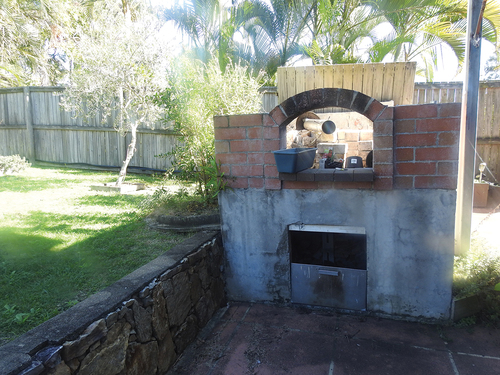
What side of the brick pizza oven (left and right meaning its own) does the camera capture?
front

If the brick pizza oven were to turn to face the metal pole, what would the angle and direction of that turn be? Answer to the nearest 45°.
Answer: approximately 135° to its left

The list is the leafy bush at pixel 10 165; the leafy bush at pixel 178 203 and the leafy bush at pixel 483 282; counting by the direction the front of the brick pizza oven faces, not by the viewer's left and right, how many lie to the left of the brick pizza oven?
1

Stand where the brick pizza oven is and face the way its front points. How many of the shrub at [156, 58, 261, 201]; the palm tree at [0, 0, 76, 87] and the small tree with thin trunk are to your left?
0

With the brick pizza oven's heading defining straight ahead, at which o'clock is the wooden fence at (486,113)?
The wooden fence is roughly at 7 o'clock from the brick pizza oven.

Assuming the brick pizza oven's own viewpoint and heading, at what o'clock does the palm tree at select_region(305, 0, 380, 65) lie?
The palm tree is roughly at 6 o'clock from the brick pizza oven.

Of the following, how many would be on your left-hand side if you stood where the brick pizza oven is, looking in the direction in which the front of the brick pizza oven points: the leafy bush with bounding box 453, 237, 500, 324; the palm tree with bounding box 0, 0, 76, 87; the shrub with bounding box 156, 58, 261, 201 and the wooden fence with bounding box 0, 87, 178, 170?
1

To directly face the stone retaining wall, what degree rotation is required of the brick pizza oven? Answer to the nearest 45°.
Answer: approximately 45° to its right

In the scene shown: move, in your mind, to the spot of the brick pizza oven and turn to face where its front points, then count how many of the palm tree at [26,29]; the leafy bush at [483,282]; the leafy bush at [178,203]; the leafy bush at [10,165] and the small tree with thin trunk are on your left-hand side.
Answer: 1

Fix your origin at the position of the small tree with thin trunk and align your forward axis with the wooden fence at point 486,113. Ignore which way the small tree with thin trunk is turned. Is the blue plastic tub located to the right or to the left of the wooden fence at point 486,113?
right

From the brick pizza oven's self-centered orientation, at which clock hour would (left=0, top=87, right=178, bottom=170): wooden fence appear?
The wooden fence is roughly at 4 o'clock from the brick pizza oven.

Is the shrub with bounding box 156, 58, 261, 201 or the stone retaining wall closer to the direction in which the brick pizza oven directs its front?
the stone retaining wall

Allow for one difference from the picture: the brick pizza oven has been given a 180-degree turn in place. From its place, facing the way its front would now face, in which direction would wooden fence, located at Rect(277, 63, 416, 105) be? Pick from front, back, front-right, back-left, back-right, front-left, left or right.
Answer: front

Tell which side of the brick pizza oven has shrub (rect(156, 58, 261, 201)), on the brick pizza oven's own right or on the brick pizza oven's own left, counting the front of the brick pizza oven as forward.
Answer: on the brick pizza oven's own right

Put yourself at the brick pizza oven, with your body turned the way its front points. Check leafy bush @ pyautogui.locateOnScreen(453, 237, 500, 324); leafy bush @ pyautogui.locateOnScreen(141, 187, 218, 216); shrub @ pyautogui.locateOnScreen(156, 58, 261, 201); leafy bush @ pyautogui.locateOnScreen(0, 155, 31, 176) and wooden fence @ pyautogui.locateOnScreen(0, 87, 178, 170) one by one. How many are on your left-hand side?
1

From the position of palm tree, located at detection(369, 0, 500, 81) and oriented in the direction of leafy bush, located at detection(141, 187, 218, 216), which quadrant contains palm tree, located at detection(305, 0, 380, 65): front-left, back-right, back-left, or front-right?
front-right

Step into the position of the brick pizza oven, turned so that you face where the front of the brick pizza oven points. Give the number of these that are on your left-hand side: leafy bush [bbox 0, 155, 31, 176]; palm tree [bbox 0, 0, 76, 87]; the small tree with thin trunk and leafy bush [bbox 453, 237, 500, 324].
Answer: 1

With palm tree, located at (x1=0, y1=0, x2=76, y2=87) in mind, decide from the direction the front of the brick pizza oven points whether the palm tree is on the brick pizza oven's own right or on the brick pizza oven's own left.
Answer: on the brick pizza oven's own right
